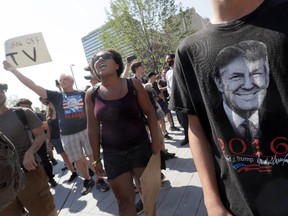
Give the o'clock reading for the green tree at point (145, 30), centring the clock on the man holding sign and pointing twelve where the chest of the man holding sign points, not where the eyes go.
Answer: The green tree is roughly at 7 o'clock from the man holding sign.

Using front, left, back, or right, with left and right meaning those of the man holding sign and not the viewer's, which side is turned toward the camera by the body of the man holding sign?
front
